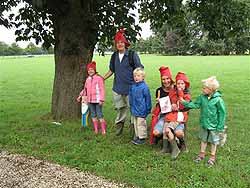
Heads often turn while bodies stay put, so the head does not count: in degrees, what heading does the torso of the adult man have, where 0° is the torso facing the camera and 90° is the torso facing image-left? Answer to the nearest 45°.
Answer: approximately 0°

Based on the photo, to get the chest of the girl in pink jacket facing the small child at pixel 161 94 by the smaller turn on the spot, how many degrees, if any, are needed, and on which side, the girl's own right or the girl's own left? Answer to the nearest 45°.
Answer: approximately 90° to the girl's own left

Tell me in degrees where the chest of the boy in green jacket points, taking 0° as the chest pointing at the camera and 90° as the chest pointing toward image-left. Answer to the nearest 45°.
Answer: approximately 45°

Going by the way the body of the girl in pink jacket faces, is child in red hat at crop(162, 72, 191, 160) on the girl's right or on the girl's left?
on the girl's left

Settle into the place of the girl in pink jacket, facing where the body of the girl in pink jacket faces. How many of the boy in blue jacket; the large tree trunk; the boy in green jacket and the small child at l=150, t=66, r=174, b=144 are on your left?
3

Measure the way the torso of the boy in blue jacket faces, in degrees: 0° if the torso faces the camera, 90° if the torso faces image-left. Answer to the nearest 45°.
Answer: approximately 45°

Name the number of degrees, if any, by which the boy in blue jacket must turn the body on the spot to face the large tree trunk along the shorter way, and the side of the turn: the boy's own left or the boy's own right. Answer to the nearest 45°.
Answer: approximately 90° to the boy's own right

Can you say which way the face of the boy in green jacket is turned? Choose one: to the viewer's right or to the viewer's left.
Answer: to the viewer's left

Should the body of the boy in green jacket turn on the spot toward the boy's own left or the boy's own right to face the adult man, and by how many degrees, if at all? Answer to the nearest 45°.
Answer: approximately 90° to the boy's own right
